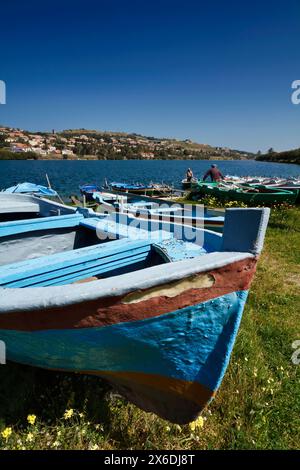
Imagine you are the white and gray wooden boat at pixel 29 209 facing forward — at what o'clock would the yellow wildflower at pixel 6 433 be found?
The yellow wildflower is roughly at 3 o'clock from the white and gray wooden boat.

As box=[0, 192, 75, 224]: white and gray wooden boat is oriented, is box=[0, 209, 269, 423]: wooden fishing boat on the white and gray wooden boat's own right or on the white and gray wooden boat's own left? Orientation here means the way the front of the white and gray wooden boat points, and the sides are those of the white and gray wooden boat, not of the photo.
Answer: on the white and gray wooden boat's own right

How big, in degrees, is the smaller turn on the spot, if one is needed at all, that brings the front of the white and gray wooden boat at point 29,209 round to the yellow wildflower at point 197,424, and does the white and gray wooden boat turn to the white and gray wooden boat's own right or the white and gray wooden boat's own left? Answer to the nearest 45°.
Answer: approximately 90° to the white and gray wooden boat's own right

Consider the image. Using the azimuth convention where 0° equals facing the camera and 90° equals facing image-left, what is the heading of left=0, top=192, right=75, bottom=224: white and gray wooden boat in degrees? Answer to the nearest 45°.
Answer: approximately 270°

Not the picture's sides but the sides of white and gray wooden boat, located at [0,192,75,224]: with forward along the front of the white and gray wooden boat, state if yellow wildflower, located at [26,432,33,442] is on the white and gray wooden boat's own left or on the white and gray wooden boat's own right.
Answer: on the white and gray wooden boat's own right
